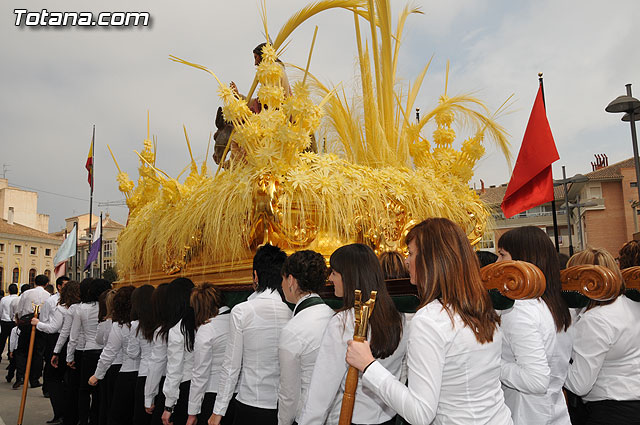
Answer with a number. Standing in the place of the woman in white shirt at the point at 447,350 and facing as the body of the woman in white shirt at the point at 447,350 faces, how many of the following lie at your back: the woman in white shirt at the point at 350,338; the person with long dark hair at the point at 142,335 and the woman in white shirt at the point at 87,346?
0

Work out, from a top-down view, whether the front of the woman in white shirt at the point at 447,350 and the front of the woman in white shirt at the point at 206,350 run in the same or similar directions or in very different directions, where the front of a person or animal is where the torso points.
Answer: same or similar directions

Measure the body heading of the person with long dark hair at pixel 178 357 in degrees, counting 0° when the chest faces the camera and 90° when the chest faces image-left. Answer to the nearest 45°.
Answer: approximately 135°

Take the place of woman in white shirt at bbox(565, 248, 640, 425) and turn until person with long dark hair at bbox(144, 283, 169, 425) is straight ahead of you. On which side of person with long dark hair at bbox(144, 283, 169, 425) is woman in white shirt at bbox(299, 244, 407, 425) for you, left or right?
left

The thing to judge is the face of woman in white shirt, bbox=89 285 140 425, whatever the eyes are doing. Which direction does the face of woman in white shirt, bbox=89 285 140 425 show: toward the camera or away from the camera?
away from the camera

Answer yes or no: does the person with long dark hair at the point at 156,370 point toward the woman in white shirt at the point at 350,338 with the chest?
no

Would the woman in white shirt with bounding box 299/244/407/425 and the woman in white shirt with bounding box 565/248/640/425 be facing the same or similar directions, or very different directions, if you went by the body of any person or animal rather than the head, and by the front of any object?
same or similar directions

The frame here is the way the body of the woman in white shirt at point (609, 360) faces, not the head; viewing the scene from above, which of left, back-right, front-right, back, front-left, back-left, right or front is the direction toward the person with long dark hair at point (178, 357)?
front-left
